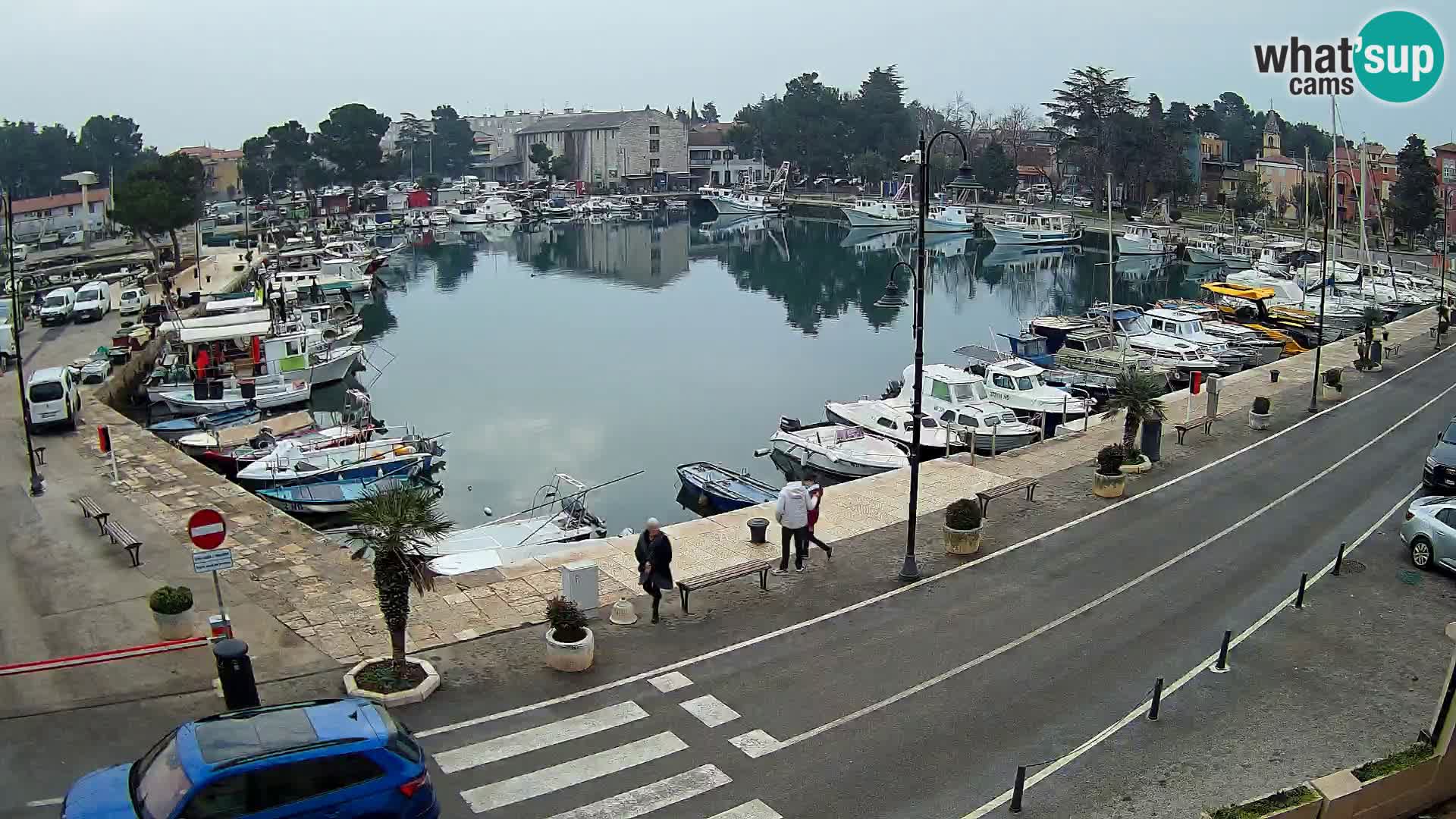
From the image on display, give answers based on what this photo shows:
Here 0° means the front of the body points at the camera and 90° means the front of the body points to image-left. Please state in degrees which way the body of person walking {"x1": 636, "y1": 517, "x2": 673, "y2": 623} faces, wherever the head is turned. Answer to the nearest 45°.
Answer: approximately 0°

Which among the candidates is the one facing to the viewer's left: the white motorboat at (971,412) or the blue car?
the blue car

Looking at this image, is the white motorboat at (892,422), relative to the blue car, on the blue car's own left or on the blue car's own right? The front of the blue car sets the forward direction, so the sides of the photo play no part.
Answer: on the blue car's own right

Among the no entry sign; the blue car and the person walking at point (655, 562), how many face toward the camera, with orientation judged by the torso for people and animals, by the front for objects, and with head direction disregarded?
2

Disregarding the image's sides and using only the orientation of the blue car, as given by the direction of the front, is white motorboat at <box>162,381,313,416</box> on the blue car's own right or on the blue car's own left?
on the blue car's own right

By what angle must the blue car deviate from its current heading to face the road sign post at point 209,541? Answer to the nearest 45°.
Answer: approximately 90° to its right

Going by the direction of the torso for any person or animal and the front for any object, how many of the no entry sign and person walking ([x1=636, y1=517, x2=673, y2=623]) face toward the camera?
2

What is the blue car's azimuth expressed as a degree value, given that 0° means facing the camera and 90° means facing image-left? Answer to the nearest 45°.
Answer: approximately 90°
